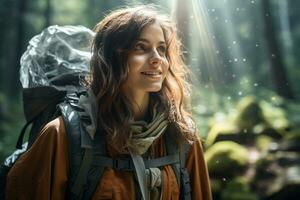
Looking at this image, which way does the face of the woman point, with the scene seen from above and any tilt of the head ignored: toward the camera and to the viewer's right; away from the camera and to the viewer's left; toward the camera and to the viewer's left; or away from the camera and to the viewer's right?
toward the camera and to the viewer's right

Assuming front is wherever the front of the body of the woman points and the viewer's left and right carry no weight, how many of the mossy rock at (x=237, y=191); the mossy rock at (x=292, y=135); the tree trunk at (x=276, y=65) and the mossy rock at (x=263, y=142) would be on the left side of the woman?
4

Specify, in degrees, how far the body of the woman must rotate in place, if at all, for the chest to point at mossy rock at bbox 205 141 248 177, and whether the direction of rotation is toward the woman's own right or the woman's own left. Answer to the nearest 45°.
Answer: approximately 90° to the woman's own left

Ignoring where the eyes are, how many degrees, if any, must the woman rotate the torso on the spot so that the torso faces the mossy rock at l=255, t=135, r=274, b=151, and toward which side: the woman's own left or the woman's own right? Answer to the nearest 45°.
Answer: approximately 90° to the woman's own left

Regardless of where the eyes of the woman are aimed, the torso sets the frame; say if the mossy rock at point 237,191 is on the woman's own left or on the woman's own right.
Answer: on the woman's own left

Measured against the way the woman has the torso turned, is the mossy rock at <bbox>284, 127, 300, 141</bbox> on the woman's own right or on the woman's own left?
on the woman's own left

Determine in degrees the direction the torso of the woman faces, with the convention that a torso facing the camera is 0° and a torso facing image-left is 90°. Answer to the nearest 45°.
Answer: approximately 315°

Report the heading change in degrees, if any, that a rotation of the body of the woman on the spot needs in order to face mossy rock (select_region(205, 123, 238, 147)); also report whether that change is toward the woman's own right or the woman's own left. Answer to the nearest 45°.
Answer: approximately 90° to the woman's own left

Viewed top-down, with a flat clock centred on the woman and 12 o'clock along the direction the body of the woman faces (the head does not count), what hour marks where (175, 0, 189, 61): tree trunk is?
The tree trunk is roughly at 8 o'clock from the woman.

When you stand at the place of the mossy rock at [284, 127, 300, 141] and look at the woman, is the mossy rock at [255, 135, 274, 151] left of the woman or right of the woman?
right
